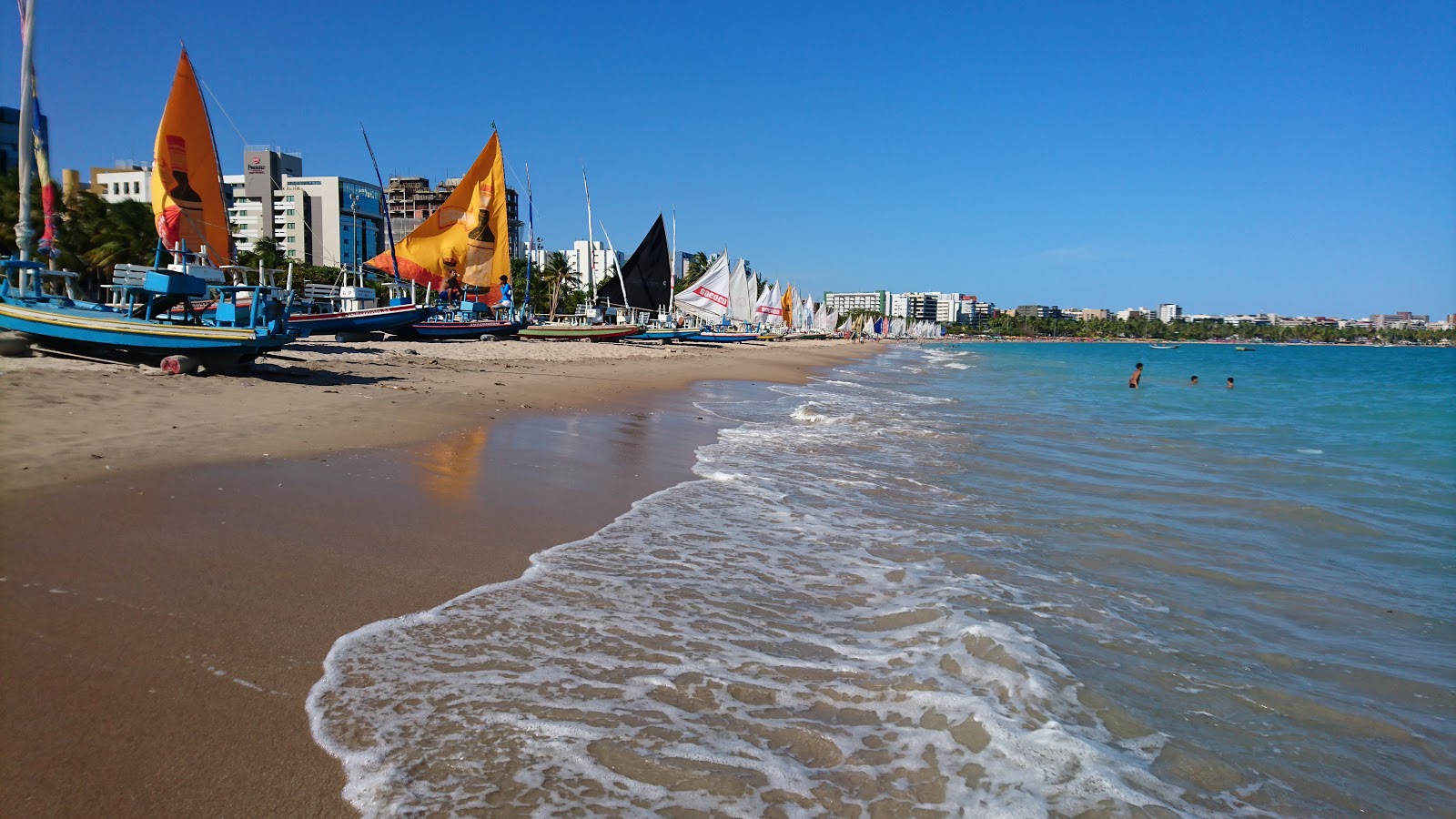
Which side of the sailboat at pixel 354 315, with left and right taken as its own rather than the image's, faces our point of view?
right

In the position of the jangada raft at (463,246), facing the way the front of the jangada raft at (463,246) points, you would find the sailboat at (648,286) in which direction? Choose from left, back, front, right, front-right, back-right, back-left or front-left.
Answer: front-left

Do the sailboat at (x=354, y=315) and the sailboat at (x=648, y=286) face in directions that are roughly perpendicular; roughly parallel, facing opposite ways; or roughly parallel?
roughly parallel

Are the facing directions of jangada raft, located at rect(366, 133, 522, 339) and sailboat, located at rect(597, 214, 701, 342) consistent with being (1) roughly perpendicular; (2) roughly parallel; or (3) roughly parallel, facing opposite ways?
roughly parallel

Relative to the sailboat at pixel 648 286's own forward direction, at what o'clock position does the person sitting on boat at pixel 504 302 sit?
The person sitting on boat is roughly at 4 o'clock from the sailboat.

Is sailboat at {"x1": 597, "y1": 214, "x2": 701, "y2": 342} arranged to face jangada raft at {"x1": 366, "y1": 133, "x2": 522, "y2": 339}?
no

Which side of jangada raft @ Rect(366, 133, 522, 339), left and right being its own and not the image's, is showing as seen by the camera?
right

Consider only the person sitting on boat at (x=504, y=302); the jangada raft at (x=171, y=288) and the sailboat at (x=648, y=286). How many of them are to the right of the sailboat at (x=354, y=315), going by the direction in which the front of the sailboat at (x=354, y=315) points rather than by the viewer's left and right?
1

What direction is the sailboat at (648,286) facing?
to the viewer's right

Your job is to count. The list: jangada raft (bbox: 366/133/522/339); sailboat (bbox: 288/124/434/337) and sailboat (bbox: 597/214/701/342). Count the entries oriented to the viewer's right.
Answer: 3

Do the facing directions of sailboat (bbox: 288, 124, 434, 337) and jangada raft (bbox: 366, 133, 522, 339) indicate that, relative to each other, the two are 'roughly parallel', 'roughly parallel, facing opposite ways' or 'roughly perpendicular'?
roughly parallel
